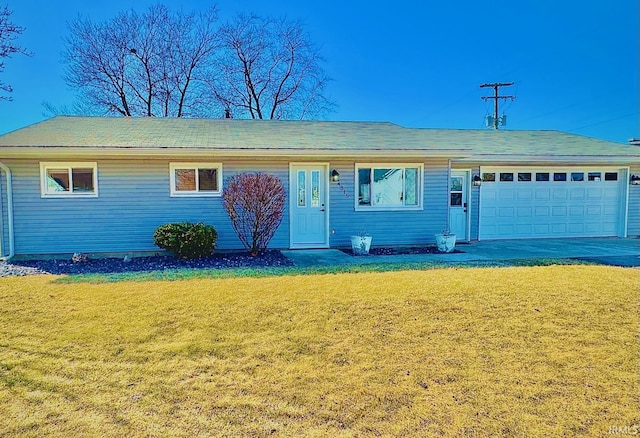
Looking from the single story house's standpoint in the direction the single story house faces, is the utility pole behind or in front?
behind

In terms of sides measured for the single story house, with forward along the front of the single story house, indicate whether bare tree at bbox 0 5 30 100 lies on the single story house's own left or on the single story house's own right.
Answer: on the single story house's own right

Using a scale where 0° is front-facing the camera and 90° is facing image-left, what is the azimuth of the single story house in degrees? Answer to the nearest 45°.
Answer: approximately 0°

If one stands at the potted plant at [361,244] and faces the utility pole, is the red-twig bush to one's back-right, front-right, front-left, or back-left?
back-left

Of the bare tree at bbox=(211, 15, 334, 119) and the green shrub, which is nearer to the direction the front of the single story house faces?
the green shrub

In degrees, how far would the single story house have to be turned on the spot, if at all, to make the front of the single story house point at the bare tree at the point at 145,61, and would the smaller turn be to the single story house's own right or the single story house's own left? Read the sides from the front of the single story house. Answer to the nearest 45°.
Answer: approximately 135° to the single story house's own right

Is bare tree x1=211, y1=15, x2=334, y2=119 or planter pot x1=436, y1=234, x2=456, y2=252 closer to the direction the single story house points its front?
the planter pot

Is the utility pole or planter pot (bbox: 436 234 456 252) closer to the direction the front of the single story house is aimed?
the planter pot

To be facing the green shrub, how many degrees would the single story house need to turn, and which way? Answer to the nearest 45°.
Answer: approximately 45° to its right

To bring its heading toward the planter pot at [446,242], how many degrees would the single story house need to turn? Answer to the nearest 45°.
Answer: approximately 90° to its left
